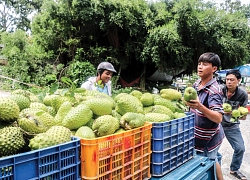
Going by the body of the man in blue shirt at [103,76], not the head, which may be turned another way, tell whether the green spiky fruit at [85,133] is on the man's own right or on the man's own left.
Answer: on the man's own right

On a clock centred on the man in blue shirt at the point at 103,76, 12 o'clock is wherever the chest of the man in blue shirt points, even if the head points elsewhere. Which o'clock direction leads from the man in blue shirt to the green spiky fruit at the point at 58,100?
The green spiky fruit is roughly at 2 o'clock from the man in blue shirt.

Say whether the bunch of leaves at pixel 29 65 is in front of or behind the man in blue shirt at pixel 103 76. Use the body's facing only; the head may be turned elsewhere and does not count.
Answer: behind

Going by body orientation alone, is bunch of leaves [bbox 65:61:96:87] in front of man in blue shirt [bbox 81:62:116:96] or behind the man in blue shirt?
behind

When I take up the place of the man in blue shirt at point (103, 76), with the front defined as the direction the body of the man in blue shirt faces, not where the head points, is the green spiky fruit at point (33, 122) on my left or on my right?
on my right

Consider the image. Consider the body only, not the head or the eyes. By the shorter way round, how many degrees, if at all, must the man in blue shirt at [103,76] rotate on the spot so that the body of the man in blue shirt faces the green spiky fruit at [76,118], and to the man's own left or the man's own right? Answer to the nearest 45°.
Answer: approximately 45° to the man's own right

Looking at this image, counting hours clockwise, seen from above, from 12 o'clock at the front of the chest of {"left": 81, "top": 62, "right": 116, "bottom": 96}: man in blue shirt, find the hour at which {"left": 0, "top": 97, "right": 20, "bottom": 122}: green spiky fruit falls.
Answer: The green spiky fruit is roughly at 2 o'clock from the man in blue shirt.
